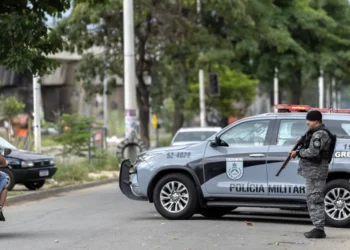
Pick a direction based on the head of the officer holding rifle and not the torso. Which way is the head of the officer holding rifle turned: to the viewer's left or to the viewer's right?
to the viewer's left

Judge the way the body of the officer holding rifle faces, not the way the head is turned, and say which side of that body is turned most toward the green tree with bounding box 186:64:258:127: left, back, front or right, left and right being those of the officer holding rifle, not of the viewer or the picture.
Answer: right

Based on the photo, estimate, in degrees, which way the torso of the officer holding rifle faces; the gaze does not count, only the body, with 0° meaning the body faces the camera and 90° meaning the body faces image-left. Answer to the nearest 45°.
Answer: approximately 90°

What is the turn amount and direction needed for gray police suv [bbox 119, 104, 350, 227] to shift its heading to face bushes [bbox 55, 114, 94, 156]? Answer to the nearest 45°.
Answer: approximately 45° to its right

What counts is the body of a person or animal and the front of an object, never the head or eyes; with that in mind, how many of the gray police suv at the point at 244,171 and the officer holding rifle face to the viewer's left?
2

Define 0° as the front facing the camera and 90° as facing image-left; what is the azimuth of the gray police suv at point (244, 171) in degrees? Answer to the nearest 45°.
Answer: approximately 90°
